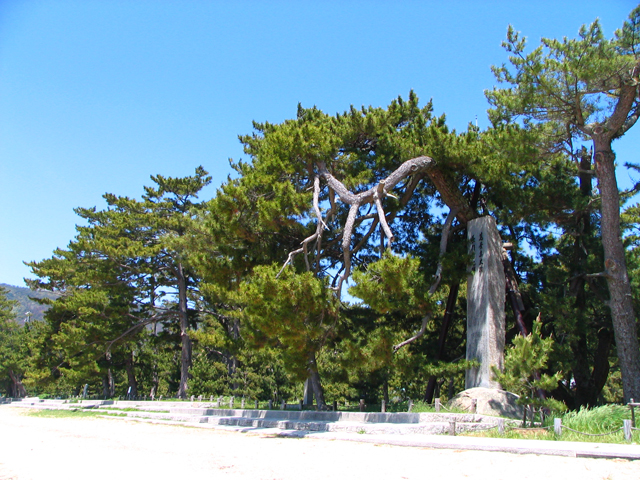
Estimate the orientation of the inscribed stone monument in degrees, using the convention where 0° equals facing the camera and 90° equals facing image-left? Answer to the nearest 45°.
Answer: approximately 45°

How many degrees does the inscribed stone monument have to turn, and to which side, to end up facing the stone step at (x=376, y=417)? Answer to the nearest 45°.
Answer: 0° — it already faces it

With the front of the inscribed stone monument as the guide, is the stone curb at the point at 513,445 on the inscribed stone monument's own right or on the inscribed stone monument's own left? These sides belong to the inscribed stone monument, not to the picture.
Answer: on the inscribed stone monument's own left
